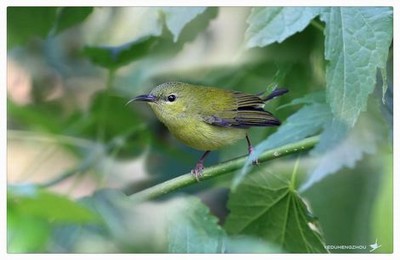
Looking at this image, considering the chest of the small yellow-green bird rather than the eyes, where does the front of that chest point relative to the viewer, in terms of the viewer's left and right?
facing to the left of the viewer
